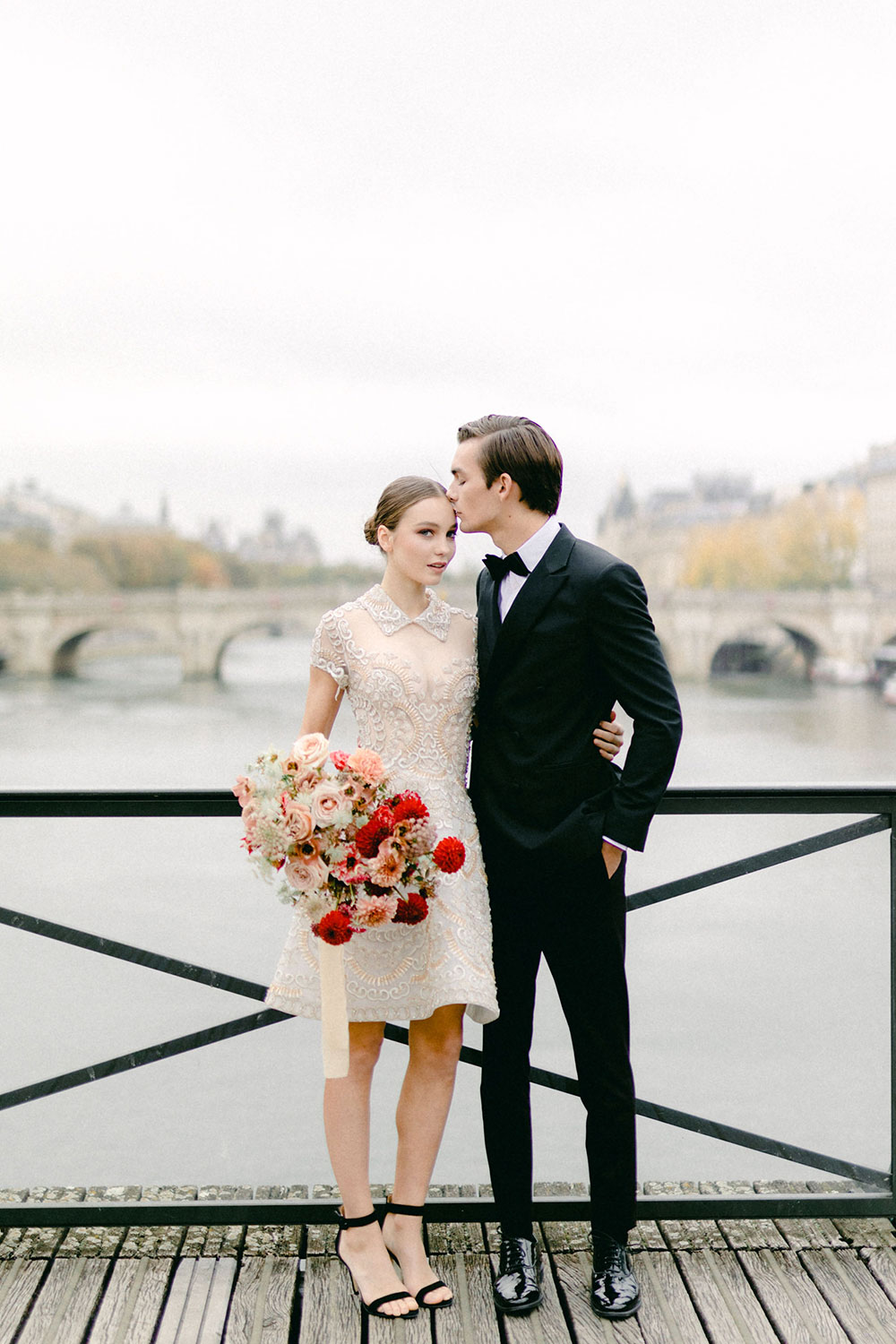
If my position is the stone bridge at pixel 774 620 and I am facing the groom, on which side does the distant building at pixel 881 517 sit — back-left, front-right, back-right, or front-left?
back-left

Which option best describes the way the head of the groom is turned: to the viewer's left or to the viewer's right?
to the viewer's left

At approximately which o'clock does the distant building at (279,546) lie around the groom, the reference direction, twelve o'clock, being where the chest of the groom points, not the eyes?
The distant building is roughly at 4 o'clock from the groom.

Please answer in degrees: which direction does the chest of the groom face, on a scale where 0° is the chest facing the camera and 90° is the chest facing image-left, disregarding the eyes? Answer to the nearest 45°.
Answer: approximately 45°

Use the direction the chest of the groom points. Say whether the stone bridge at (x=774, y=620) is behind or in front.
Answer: behind

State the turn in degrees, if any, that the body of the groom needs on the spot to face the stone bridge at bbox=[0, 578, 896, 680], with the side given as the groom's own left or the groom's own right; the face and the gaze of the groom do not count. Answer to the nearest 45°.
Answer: approximately 135° to the groom's own right

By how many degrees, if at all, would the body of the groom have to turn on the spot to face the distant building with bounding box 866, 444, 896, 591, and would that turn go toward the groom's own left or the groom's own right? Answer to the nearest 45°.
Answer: approximately 135° to the groom's own right

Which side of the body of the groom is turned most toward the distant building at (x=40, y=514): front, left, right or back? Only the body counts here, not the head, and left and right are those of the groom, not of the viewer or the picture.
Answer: right
